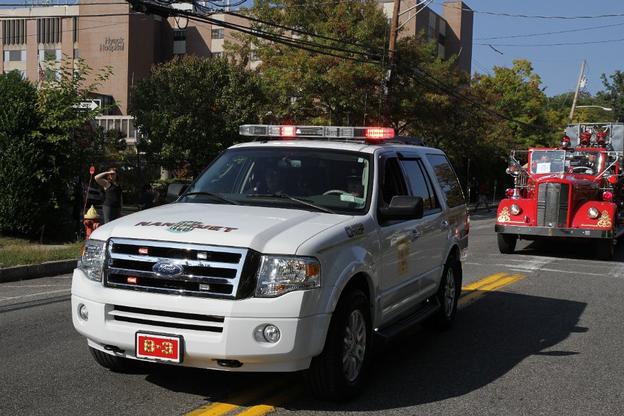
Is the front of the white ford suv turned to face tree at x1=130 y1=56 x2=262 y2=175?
no

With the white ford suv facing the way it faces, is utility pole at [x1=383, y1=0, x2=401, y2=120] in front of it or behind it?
behind

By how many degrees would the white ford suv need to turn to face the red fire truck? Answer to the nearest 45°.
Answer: approximately 180°

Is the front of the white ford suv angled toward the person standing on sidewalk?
no

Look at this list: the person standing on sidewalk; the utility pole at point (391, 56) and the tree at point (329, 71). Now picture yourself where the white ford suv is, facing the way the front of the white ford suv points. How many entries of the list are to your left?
0

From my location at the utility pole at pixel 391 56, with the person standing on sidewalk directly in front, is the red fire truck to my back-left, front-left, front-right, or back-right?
front-left

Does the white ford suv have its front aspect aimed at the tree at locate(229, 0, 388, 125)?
no

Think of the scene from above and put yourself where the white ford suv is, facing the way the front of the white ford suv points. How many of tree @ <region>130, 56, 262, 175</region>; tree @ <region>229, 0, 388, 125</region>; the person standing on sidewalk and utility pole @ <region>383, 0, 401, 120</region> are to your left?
0

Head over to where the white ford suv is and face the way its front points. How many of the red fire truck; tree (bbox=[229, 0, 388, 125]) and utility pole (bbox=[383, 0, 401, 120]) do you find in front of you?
0

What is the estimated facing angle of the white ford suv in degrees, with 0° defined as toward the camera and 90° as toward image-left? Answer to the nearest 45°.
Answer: approximately 45°

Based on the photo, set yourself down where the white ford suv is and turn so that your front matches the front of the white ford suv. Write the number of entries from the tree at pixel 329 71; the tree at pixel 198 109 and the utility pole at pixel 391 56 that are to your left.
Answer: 0
